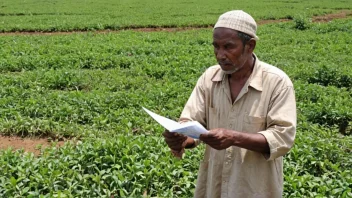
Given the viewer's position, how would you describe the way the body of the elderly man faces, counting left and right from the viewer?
facing the viewer and to the left of the viewer

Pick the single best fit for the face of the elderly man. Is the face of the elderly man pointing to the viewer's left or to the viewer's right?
to the viewer's left
